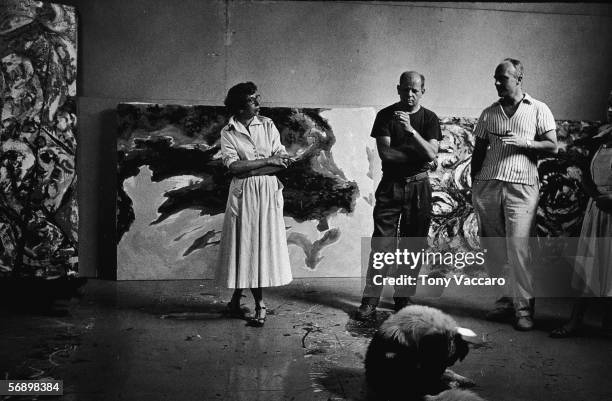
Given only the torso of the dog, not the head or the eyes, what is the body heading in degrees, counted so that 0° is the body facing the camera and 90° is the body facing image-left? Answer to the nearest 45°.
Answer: approximately 270°

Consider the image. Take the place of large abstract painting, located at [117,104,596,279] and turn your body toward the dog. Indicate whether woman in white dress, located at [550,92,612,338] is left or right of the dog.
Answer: left

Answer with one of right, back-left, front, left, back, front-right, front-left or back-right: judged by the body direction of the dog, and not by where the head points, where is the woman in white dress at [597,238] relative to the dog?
front-left

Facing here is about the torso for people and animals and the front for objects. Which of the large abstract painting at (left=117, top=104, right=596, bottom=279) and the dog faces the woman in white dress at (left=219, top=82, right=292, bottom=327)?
the large abstract painting

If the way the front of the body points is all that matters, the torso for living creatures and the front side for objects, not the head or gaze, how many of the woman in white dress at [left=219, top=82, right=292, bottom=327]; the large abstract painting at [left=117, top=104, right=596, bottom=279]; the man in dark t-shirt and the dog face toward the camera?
3

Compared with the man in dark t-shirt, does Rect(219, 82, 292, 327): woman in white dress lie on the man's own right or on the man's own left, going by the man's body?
on the man's own right

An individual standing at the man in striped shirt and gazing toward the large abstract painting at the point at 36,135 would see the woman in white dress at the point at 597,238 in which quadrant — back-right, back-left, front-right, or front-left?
back-left

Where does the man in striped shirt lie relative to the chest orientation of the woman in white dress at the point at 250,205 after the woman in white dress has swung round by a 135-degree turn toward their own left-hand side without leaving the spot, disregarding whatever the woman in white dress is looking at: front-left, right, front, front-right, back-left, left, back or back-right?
front-right

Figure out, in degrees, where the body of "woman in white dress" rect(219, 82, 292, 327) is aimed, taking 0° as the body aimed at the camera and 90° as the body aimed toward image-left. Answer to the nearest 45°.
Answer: approximately 0°

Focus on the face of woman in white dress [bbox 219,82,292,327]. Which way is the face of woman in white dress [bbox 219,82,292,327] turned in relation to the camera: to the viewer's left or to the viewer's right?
to the viewer's right

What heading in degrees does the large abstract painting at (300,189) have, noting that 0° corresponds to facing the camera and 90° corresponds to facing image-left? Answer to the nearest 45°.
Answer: approximately 0°

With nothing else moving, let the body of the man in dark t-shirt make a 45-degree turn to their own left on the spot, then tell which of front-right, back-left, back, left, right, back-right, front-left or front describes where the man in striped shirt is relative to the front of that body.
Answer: front-left
